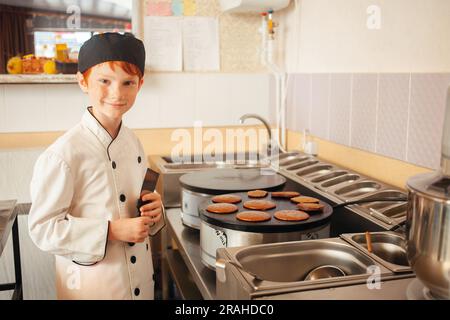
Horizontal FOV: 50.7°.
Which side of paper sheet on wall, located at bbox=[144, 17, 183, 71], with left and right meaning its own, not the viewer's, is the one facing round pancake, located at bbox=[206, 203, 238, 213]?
front

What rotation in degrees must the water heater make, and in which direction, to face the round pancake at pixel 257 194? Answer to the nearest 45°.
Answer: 0° — it already faces it

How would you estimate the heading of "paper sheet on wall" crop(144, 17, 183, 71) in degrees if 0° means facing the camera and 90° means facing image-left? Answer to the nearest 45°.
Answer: approximately 0°

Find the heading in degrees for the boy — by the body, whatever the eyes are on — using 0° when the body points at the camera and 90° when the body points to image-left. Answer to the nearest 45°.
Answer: approximately 315°

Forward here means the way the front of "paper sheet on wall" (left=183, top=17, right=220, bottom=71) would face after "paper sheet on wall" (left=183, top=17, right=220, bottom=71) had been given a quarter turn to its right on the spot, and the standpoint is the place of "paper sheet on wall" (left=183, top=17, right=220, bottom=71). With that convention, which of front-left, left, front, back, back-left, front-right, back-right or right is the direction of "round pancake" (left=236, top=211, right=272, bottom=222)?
left

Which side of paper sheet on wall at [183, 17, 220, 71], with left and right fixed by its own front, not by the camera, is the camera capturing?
front

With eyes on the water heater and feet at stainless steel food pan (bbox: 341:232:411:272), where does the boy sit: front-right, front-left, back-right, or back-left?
front-left

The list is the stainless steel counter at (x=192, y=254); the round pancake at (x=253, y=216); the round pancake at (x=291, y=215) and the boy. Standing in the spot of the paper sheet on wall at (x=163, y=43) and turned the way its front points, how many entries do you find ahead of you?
4

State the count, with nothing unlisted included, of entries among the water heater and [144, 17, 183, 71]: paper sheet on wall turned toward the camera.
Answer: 2

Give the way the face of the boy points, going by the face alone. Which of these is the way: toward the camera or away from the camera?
toward the camera

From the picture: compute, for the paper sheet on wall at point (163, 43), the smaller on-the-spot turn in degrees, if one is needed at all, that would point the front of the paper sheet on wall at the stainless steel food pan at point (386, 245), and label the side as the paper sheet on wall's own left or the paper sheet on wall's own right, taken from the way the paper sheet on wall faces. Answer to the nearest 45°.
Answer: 0° — it already faces it

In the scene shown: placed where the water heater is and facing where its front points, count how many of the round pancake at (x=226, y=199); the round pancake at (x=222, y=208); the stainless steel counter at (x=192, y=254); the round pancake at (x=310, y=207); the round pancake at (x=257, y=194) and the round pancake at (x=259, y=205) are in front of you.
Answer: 6

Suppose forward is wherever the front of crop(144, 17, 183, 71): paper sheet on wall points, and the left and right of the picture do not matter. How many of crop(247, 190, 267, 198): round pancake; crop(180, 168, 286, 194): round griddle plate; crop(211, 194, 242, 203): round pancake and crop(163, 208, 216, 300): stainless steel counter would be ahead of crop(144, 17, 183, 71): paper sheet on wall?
4

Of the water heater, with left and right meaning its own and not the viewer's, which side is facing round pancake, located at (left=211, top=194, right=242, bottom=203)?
front

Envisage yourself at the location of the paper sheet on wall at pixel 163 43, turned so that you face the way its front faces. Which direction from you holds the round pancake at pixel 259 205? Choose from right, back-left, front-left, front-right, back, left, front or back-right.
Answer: front

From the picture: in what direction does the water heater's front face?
toward the camera

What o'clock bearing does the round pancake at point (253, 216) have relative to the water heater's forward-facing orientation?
The round pancake is roughly at 12 o'clock from the water heater.
